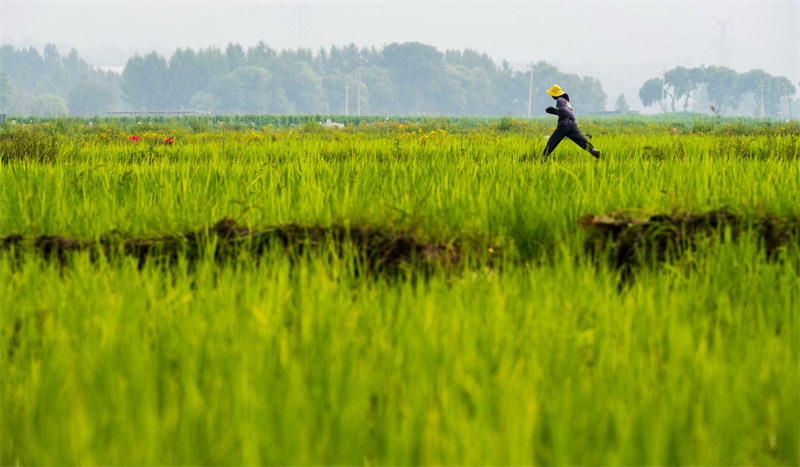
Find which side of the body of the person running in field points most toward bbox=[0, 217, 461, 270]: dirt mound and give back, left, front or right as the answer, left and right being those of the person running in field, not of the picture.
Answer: left

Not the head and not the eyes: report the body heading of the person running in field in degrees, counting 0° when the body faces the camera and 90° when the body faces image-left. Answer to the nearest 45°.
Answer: approximately 90°

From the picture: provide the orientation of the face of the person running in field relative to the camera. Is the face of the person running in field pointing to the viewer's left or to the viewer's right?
to the viewer's left

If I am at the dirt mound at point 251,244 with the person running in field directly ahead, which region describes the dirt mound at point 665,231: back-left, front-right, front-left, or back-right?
front-right
